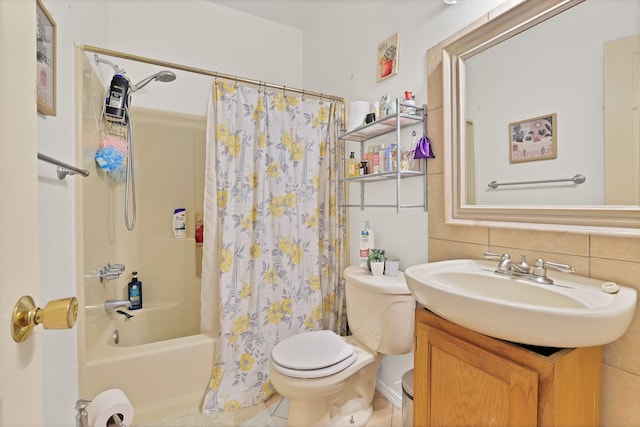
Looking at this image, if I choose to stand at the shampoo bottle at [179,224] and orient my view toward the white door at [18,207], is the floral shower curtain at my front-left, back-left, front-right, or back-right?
front-left

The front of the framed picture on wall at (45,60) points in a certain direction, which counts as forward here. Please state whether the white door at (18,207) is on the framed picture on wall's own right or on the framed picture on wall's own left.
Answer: on the framed picture on wall's own right

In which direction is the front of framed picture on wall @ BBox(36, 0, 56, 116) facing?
to the viewer's right

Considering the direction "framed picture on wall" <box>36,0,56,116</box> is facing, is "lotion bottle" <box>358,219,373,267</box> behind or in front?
in front

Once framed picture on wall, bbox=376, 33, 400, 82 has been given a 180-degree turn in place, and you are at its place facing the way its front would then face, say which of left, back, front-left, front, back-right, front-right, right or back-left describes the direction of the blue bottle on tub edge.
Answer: back-left

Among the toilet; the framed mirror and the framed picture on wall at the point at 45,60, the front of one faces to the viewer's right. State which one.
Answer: the framed picture on wall

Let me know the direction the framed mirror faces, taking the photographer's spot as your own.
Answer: facing the viewer and to the left of the viewer

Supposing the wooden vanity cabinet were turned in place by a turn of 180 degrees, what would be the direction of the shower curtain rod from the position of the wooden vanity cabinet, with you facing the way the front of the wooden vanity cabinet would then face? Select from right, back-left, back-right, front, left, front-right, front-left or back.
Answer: back-left

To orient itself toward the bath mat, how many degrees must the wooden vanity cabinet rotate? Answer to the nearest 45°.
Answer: approximately 45° to its right

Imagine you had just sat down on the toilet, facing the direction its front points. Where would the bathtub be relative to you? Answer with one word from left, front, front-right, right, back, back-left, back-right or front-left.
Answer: front-right

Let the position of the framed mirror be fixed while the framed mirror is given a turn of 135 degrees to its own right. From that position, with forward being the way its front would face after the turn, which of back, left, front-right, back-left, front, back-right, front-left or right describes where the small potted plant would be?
left

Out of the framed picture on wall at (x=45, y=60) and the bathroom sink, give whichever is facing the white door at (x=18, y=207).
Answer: the bathroom sink

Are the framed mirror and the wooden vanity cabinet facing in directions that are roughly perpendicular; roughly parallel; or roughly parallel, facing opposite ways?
roughly parallel
